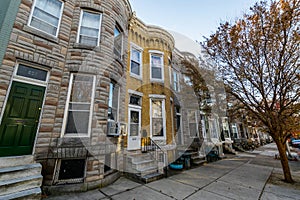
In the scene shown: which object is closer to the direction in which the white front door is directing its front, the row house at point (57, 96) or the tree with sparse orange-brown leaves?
the tree with sparse orange-brown leaves

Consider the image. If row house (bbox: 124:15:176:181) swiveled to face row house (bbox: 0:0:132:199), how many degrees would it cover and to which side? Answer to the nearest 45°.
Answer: approximately 90° to its right

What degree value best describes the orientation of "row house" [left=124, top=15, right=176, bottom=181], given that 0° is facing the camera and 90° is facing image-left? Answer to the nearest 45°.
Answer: approximately 315°

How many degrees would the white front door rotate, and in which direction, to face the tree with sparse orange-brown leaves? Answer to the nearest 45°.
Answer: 0° — it already faces it

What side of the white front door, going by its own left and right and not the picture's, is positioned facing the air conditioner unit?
right

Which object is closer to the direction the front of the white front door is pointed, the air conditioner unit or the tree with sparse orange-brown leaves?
the tree with sparse orange-brown leaves

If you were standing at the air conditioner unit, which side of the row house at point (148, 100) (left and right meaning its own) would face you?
right
